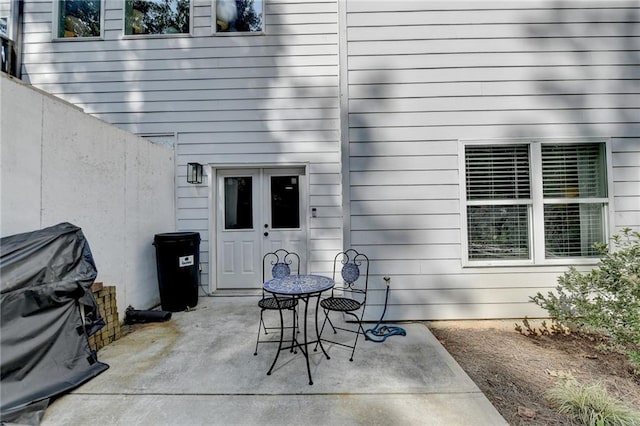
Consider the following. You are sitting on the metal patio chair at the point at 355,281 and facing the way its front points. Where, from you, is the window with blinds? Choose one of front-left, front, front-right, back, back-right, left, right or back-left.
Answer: back-left

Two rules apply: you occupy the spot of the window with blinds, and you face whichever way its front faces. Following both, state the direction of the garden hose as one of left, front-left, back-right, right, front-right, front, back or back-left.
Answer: front-right

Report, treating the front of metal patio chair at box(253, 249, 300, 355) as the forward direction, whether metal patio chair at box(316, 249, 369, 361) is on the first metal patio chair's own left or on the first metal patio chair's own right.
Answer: on the first metal patio chair's own left

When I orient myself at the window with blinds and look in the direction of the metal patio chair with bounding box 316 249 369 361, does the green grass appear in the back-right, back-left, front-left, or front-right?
front-left

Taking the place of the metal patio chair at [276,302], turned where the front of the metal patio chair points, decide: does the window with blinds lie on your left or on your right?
on your left

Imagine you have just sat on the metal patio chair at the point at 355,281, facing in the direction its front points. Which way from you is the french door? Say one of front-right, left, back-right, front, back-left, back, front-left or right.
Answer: right

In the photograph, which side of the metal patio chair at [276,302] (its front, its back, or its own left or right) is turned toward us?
front

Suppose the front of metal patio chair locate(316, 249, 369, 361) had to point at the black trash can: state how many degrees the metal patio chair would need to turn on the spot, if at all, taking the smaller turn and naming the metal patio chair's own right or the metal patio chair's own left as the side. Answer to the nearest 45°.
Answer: approximately 45° to the metal patio chair's own right

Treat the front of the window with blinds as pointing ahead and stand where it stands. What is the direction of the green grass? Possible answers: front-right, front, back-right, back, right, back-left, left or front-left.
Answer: front

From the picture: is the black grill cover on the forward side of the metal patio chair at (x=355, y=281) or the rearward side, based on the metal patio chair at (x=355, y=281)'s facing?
on the forward side

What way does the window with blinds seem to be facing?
toward the camera

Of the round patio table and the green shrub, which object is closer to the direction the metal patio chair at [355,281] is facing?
the round patio table

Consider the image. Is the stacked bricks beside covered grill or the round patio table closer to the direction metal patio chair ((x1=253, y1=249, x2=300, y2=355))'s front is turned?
the round patio table
